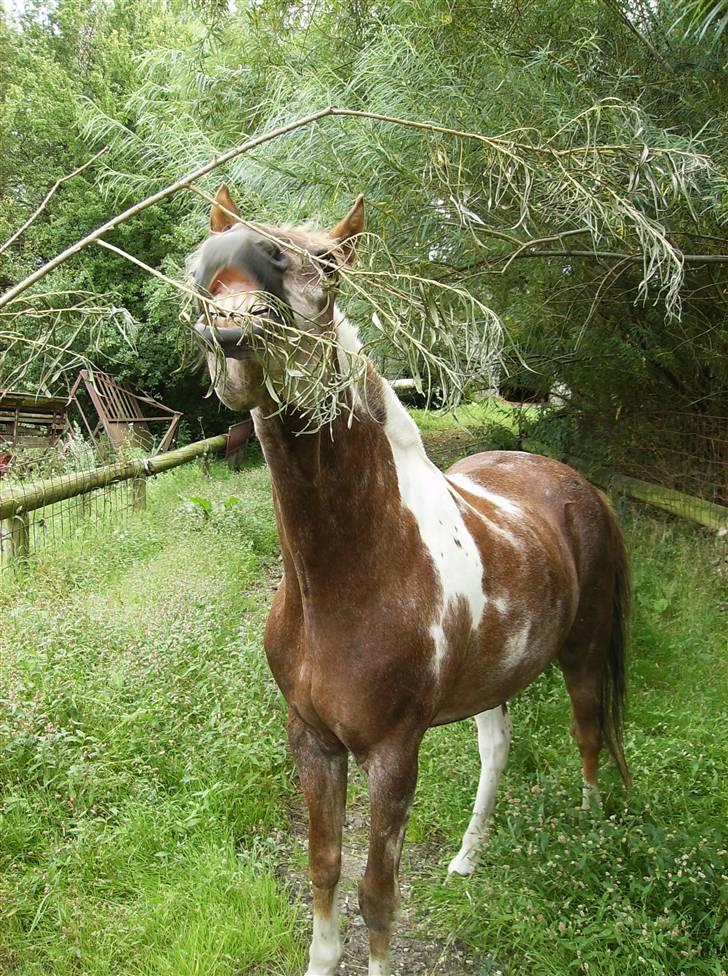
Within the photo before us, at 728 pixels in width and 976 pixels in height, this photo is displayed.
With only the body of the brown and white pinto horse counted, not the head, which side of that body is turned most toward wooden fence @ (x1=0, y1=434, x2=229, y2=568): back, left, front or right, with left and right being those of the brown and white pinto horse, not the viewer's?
right

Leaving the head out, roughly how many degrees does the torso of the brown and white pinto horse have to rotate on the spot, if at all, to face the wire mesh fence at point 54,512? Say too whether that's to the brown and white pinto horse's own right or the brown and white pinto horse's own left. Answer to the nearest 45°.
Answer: approximately 90° to the brown and white pinto horse's own right

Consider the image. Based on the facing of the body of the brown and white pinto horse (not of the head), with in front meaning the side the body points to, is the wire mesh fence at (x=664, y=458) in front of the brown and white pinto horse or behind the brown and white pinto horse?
behind

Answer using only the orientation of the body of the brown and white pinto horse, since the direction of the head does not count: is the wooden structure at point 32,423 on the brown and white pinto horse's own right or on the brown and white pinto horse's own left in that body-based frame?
on the brown and white pinto horse's own right

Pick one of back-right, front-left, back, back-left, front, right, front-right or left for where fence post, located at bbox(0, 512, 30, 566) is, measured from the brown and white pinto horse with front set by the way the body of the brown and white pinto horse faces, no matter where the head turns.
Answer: right
